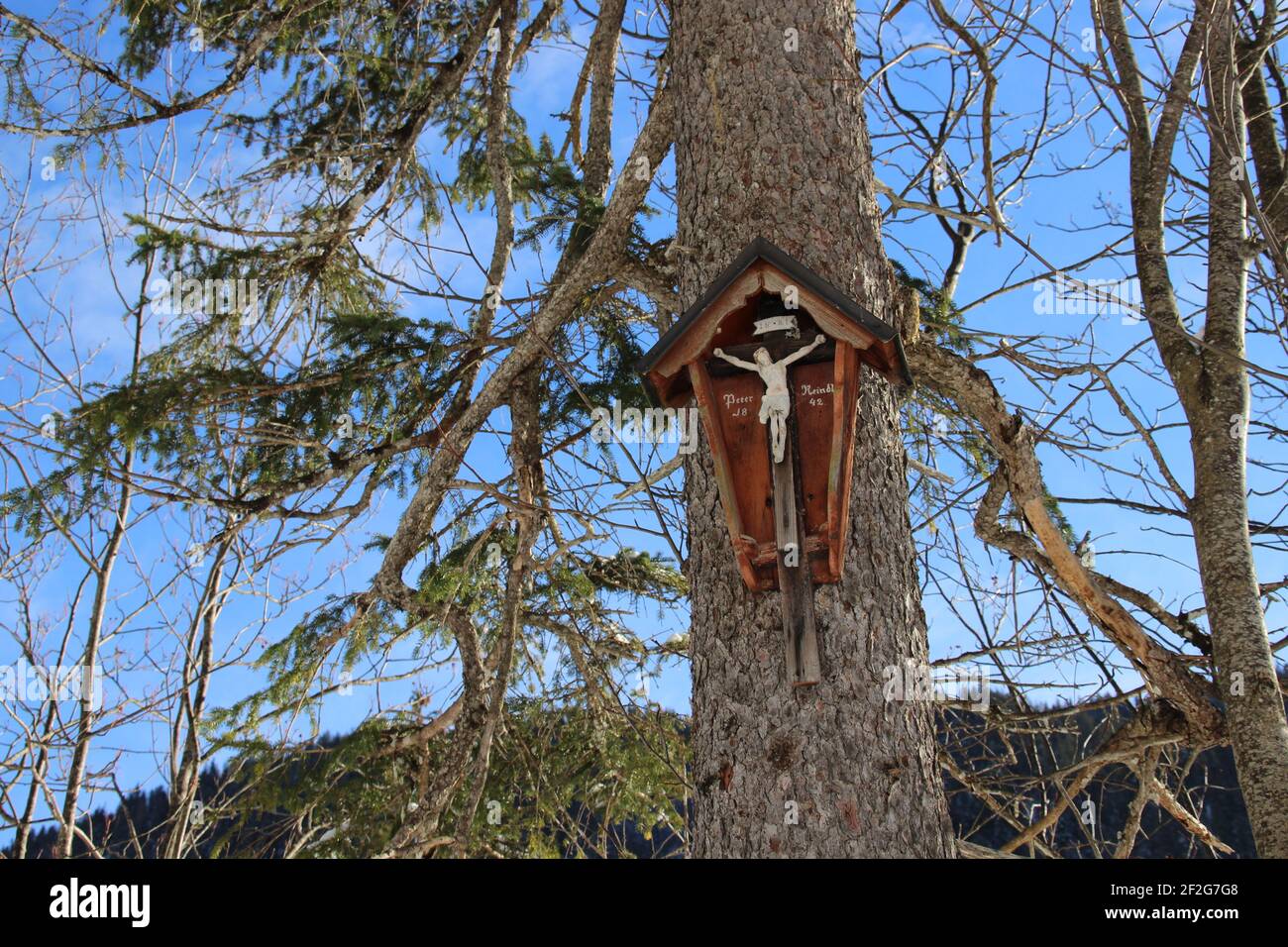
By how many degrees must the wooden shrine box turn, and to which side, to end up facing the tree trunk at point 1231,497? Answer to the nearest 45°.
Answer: approximately 135° to its left

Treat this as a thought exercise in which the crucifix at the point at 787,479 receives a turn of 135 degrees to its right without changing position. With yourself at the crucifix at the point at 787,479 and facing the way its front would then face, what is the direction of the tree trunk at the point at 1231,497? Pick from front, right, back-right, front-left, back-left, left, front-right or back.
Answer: right

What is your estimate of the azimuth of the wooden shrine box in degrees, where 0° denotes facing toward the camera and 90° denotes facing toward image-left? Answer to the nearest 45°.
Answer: approximately 0°

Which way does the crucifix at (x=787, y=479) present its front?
toward the camera
